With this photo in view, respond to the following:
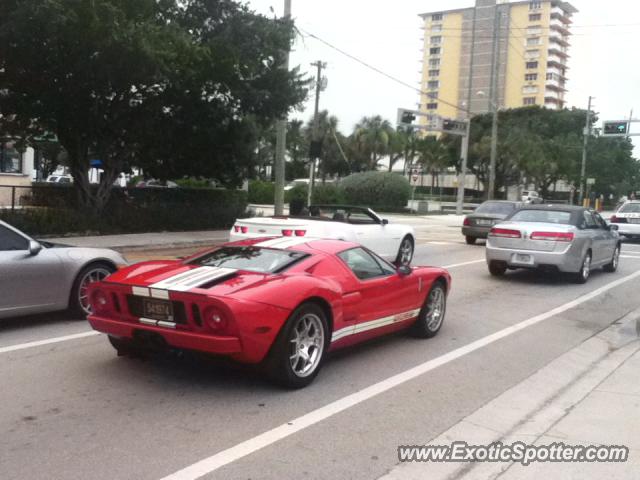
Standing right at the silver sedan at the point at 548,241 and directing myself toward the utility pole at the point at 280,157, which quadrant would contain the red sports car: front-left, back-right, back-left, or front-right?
back-left

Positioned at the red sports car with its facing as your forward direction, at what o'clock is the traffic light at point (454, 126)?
The traffic light is roughly at 11 o'clock from the red sports car.

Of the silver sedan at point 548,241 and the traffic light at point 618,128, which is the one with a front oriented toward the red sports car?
the traffic light

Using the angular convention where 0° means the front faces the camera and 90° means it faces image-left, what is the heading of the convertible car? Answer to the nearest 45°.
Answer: approximately 225°

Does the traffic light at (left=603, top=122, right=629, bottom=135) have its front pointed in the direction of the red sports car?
yes

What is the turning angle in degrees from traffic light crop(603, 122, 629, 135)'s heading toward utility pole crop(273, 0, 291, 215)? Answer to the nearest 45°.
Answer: approximately 45° to its right

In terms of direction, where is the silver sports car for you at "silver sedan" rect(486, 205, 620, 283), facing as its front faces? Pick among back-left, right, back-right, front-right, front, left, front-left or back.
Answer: back

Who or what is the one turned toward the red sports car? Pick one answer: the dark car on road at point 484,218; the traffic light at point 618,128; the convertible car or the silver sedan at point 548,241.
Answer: the traffic light

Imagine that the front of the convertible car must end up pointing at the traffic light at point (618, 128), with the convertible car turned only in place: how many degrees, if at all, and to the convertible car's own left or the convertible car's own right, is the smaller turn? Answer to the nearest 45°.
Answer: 0° — it already faces it

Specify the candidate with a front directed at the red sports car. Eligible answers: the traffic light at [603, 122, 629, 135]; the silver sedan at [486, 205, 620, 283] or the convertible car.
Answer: the traffic light

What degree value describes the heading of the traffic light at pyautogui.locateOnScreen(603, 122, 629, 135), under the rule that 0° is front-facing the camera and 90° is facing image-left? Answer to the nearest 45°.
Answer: approximately 0°
